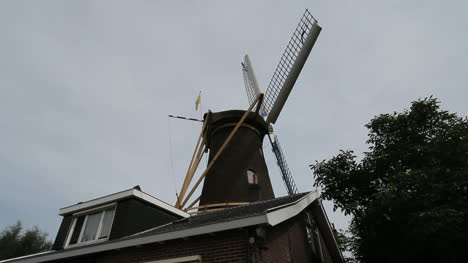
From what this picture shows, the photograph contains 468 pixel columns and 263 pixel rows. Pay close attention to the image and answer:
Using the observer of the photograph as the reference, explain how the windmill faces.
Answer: facing away from the viewer and to the right of the viewer

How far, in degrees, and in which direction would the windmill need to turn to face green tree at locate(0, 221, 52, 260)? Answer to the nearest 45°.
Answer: approximately 90° to its left

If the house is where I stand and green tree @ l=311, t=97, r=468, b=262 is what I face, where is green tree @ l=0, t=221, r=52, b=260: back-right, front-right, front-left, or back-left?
back-left
